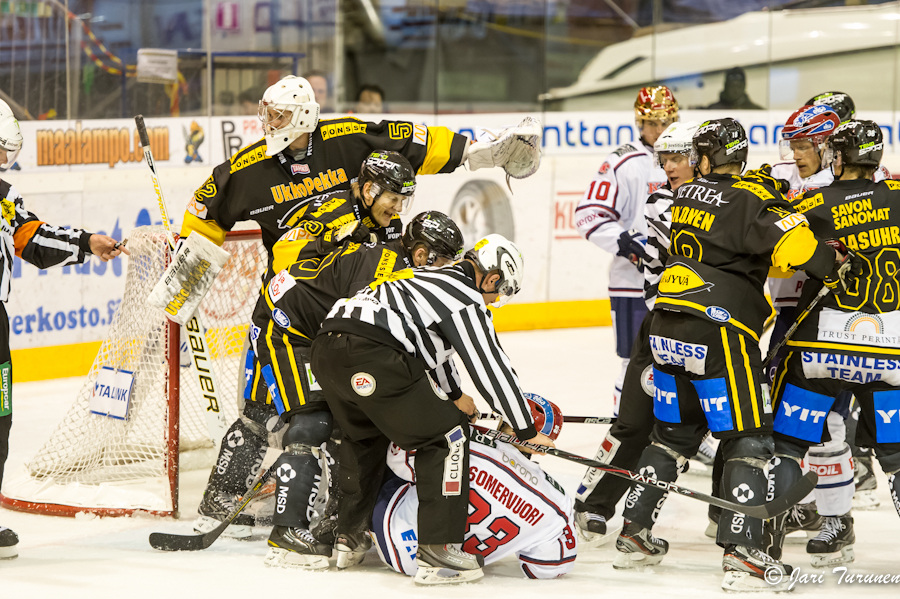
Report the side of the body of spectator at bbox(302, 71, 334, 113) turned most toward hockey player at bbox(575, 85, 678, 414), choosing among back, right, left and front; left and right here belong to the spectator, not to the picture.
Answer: front

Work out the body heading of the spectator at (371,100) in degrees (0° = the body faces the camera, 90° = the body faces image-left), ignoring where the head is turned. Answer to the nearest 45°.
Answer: approximately 0°

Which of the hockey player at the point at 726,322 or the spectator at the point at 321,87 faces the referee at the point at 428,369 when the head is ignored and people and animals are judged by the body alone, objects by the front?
the spectator

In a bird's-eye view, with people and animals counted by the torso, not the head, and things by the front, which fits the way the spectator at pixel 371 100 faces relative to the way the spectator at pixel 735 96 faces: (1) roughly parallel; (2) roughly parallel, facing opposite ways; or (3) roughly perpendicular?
roughly parallel

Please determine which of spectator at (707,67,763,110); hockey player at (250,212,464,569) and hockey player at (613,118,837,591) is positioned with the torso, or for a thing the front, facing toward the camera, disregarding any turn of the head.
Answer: the spectator

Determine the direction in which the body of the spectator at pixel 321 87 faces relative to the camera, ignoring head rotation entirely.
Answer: toward the camera

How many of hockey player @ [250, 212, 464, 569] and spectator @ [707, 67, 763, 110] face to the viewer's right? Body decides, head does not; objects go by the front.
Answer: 1

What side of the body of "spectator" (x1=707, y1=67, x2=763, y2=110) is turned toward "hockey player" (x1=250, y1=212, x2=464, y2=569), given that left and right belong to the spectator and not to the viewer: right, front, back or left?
front

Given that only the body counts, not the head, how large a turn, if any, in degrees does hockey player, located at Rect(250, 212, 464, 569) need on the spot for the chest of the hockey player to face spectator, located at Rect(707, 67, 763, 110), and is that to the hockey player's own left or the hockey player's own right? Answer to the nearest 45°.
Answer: approximately 45° to the hockey player's own left

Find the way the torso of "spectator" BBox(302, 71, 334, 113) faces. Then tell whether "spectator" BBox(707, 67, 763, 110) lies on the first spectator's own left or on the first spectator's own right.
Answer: on the first spectator's own left

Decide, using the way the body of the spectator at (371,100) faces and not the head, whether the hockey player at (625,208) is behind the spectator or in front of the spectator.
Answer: in front

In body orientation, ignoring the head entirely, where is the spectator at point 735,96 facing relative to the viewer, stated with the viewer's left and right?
facing the viewer

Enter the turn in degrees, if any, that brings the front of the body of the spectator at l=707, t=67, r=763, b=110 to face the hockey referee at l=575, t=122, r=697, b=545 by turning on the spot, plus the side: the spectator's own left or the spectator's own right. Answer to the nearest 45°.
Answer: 0° — they already face them

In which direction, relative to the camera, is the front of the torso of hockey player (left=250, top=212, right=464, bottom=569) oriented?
to the viewer's right

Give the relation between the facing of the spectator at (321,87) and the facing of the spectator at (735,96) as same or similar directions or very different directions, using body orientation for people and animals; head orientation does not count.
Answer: same or similar directions

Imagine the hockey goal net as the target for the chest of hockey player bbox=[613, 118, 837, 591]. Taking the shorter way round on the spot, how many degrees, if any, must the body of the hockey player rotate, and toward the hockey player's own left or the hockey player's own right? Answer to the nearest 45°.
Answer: approximately 135° to the hockey player's own left

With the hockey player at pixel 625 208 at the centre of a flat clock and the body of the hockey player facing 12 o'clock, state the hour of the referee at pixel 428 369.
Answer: The referee is roughly at 2 o'clock from the hockey player.

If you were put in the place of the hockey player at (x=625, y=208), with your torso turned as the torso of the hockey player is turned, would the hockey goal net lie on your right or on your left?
on your right
